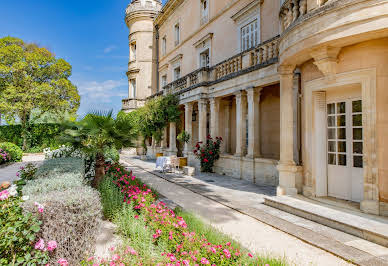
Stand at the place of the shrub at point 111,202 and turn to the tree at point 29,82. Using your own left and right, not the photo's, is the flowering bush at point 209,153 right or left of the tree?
right

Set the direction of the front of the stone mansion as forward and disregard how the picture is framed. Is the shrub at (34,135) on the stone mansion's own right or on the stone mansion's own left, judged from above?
on the stone mansion's own right

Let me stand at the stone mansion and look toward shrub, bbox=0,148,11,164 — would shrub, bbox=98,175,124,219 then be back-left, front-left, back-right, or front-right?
front-left

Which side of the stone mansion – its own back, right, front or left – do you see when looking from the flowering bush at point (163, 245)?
front

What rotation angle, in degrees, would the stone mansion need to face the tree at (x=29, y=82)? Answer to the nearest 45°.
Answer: approximately 90° to its right

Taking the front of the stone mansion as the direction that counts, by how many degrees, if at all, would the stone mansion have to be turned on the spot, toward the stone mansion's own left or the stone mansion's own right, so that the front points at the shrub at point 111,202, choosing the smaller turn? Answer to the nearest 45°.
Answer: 0° — it already faces it

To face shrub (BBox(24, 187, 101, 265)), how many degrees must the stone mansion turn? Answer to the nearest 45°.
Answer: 0° — it already faces it

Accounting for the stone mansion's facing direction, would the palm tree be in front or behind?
in front

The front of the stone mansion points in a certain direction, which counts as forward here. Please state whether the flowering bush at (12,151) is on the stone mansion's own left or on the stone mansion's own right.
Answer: on the stone mansion's own right

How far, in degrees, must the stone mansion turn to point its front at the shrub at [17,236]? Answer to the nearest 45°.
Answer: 0° — it already faces it

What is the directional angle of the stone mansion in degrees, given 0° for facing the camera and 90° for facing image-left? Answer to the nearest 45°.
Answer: approximately 45°
